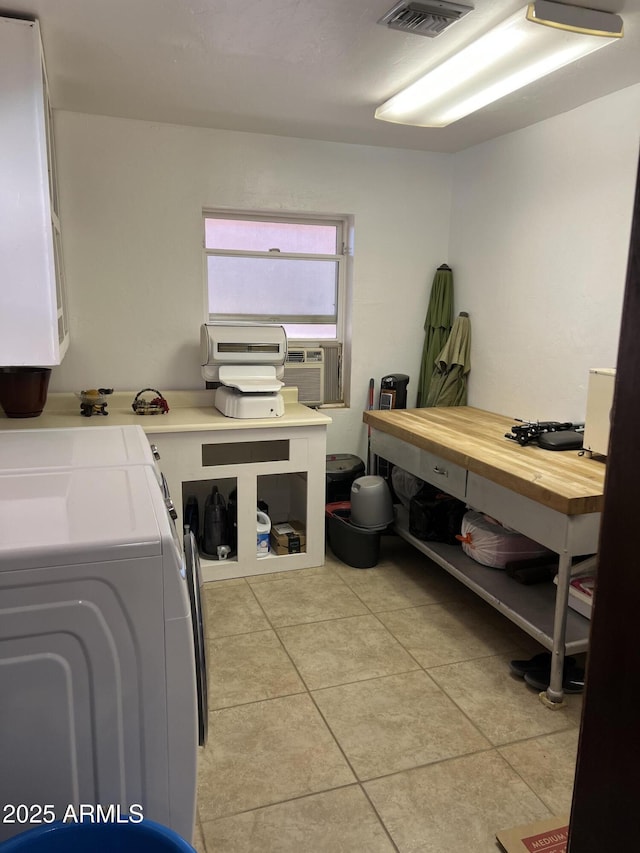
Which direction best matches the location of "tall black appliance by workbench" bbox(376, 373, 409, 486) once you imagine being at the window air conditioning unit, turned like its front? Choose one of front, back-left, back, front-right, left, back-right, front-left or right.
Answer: left

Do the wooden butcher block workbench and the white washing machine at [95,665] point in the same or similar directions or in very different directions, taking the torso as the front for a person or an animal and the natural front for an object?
very different directions

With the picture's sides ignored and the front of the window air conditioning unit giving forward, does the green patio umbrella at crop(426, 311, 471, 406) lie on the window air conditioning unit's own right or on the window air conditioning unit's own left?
on the window air conditioning unit's own left

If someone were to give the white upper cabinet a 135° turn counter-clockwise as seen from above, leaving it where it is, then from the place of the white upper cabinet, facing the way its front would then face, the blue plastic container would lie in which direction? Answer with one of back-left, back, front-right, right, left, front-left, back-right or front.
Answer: back-left

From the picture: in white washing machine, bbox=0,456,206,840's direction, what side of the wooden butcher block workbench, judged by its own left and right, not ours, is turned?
front

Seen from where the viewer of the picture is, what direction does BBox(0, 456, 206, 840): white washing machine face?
facing to the right of the viewer

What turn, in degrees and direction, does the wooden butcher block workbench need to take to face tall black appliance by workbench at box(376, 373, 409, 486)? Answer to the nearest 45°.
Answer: approximately 90° to its right

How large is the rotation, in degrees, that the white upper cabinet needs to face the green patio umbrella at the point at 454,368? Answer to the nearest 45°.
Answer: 0° — it already faces it

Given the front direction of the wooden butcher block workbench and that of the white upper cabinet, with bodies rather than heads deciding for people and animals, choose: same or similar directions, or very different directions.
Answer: very different directions

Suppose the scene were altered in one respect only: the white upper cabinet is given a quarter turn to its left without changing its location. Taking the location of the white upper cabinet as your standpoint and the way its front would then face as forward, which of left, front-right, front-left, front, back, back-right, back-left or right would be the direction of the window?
front-right

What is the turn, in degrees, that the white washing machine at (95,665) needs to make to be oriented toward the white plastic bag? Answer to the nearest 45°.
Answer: approximately 45° to its left

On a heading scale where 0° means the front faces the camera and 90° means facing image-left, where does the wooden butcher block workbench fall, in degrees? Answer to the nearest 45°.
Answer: approximately 45°

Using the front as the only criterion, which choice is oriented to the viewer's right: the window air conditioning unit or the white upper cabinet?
the white upper cabinet

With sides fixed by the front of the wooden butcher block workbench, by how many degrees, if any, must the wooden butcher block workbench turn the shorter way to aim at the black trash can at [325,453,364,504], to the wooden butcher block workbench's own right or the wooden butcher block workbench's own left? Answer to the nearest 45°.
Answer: approximately 90° to the wooden butcher block workbench's own right

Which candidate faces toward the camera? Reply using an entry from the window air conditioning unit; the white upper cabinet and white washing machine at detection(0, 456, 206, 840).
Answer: the window air conditioning unit
